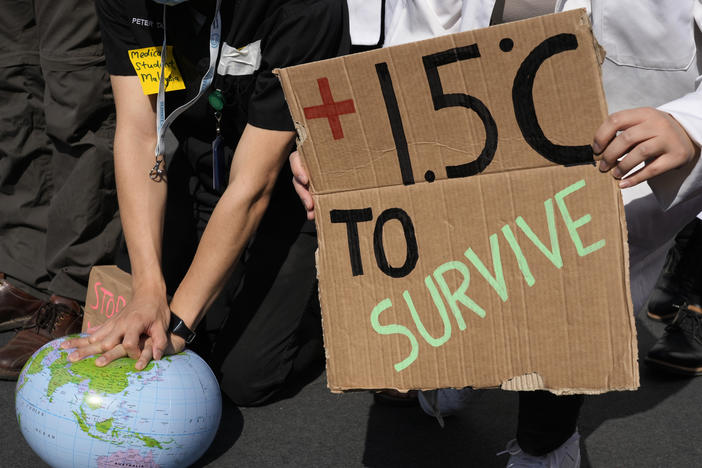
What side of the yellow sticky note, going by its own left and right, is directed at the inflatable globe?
front

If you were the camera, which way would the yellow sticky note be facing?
facing the viewer
